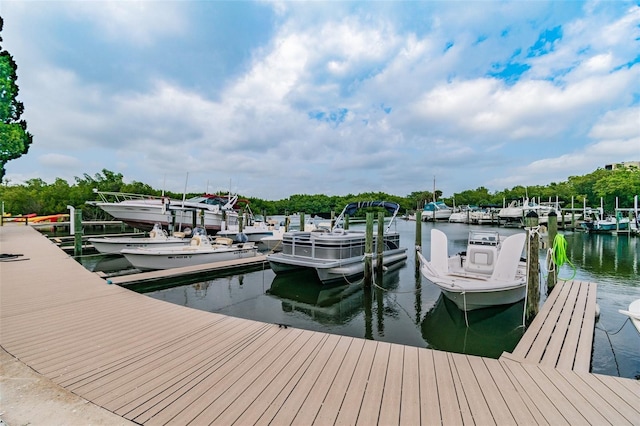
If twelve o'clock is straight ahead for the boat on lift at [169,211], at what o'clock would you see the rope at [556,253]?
The rope is roughly at 8 o'clock from the boat on lift.

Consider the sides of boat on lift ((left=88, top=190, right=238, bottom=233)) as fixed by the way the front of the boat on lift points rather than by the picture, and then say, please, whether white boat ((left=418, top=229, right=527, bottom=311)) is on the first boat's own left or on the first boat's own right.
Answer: on the first boat's own left

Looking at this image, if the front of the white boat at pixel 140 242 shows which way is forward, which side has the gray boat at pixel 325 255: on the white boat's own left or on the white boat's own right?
on the white boat's own left

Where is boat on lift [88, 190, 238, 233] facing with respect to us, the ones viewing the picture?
facing to the left of the viewer

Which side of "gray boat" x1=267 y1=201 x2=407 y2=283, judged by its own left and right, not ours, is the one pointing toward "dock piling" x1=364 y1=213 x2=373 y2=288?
left

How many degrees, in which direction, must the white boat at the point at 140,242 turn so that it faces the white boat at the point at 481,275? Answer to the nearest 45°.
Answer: approximately 135° to its left

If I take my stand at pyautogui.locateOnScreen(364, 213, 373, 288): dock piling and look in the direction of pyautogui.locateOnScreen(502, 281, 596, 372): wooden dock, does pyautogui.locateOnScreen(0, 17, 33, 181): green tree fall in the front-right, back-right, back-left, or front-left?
back-right

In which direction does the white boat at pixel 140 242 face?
to the viewer's left

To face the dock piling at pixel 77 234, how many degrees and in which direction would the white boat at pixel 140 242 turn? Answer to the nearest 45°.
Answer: approximately 45° to its right

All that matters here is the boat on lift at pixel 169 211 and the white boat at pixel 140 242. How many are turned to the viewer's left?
2

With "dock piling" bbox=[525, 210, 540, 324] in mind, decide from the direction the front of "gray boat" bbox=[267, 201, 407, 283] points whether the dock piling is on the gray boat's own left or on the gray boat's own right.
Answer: on the gray boat's own left

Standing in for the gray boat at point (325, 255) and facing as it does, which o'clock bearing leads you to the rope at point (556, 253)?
The rope is roughly at 8 o'clock from the gray boat.
